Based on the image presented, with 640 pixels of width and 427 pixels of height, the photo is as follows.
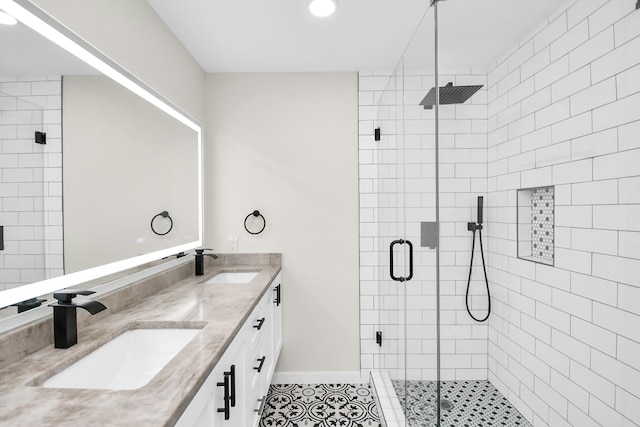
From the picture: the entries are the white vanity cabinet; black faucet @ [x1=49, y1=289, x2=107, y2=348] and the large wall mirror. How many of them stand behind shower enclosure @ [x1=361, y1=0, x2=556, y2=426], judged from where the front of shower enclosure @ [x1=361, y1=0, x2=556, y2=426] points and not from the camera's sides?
0

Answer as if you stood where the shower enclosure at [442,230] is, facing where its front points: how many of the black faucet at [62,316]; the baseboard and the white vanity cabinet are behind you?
0

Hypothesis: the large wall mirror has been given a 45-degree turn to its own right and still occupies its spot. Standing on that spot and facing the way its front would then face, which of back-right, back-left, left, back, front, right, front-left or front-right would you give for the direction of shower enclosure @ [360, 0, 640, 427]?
front-left

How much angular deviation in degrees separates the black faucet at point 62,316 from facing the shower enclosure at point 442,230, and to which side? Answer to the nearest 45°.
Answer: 0° — it already faces it

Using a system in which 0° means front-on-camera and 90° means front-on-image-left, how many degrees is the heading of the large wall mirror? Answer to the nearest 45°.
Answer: approximately 315°

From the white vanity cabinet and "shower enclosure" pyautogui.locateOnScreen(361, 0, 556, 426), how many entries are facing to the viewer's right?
1

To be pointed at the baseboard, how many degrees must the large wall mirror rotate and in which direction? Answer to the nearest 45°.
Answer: approximately 45° to its left

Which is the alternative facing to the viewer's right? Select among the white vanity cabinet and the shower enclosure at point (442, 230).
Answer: the white vanity cabinet

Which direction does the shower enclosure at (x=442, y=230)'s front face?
to the viewer's left

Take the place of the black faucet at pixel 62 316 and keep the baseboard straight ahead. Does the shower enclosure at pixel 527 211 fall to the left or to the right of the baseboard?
right

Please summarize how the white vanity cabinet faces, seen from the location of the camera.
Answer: facing to the right of the viewer

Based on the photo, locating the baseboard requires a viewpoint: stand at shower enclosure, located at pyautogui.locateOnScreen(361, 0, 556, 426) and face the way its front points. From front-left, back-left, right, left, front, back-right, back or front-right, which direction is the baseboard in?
front-right

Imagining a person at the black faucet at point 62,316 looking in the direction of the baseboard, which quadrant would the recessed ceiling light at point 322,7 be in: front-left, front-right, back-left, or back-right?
front-right

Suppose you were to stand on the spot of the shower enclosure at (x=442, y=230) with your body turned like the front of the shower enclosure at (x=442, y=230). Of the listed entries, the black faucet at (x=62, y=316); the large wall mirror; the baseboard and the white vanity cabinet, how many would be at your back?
0

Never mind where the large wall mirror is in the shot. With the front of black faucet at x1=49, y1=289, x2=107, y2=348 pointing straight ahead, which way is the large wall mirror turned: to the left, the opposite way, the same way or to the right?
the same way
